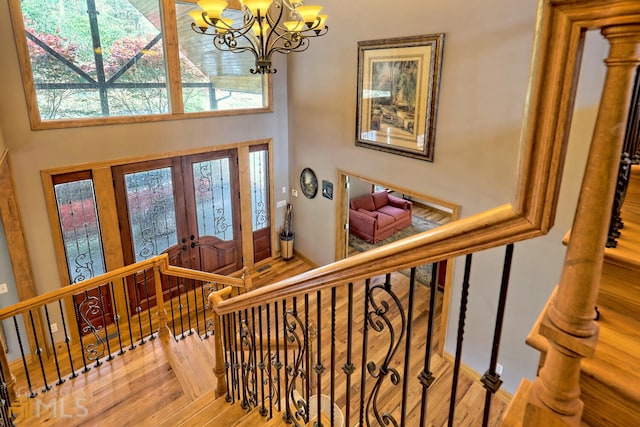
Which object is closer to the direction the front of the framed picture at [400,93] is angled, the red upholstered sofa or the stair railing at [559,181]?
the stair railing

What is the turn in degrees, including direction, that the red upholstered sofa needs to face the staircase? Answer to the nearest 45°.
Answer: approximately 45° to its right

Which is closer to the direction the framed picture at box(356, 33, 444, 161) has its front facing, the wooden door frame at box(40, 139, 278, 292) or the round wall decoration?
the wooden door frame

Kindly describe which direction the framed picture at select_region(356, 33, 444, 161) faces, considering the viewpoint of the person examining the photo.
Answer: facing the viewer and to the left of the viewer

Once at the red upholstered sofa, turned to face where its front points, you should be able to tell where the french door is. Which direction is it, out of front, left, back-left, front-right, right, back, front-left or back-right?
right

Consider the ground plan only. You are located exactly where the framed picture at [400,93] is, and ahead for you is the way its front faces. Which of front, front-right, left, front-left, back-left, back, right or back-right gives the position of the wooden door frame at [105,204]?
front-right

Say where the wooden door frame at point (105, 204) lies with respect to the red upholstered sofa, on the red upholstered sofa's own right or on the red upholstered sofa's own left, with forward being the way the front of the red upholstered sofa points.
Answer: on the red upholstered sofa's own right

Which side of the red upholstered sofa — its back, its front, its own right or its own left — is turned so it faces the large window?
right

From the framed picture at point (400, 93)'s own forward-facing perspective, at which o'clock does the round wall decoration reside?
The round wall decoration is roughly at 3 o'clock from the framed picture.

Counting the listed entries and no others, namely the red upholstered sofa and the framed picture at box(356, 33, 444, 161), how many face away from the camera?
0

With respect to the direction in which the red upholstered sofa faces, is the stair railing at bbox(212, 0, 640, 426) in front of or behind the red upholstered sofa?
in front
